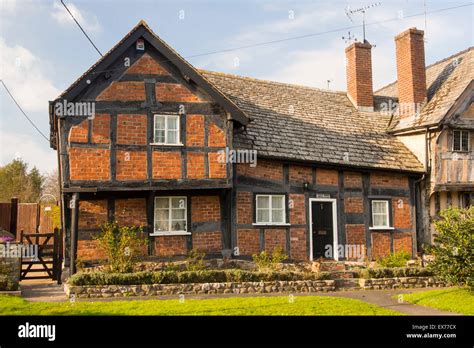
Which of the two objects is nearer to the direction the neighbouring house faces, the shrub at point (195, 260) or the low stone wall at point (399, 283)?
the low stone wall

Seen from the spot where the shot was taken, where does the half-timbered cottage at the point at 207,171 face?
facing the viewer

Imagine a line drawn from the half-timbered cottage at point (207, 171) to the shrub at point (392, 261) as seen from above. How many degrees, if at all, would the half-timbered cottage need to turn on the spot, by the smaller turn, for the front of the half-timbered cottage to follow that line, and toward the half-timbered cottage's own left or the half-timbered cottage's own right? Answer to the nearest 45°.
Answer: approximately 90° to the half-timbered cottage's own left

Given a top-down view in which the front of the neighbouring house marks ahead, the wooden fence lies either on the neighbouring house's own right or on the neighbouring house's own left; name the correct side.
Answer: on the neighbouring house's own right

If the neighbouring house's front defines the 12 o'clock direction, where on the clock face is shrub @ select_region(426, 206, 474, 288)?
The shrub is roughly at 12 o'clock from the neighbouring house.

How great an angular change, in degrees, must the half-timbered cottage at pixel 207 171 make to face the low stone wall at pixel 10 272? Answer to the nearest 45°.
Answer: approximately 45° to its right

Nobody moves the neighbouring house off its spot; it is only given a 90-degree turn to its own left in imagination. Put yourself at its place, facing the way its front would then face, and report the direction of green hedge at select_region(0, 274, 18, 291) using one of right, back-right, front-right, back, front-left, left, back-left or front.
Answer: back-right

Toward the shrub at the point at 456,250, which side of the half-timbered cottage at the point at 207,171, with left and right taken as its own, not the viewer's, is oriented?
left

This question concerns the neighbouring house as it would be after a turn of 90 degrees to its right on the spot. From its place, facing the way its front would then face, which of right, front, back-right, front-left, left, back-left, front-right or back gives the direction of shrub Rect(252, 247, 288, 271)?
front-left

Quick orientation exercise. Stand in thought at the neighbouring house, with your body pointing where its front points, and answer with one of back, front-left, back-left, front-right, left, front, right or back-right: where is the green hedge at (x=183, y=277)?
front-right

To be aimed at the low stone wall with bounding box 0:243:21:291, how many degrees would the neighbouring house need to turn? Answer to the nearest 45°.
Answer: approximately 45° to its right

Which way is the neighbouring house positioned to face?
toward the camera
